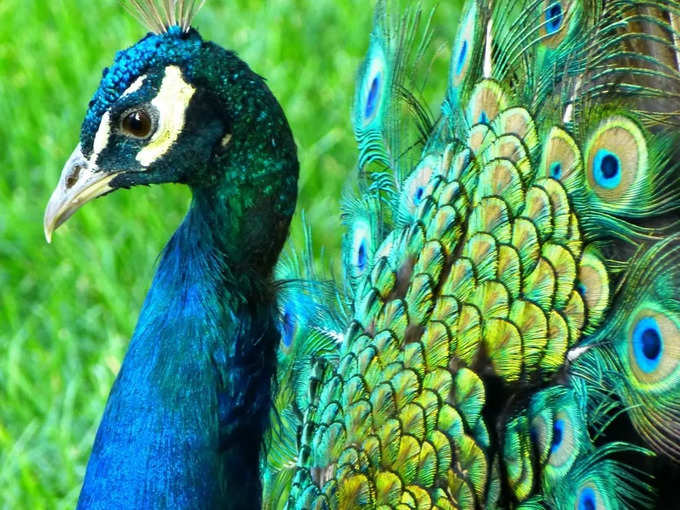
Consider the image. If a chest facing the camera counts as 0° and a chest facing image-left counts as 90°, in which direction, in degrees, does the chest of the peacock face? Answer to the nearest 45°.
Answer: approximately 90°
